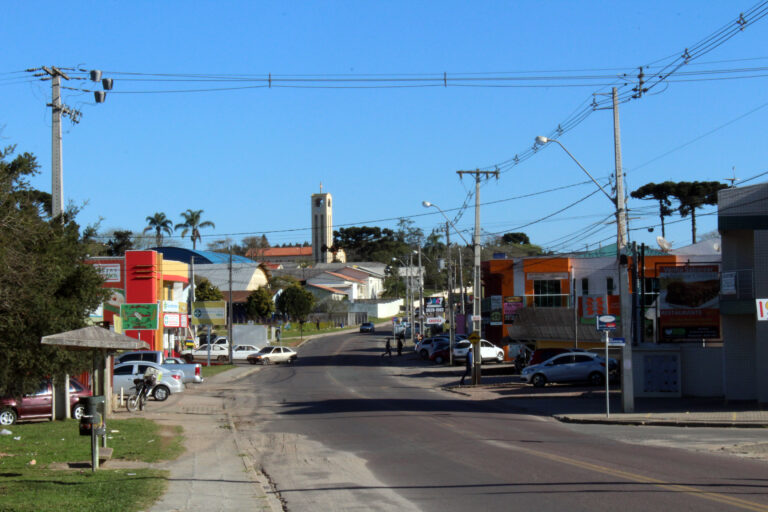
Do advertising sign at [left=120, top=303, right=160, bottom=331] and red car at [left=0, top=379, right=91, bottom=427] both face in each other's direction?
no

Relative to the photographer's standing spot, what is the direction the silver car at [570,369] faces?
facing to the left of the viewer

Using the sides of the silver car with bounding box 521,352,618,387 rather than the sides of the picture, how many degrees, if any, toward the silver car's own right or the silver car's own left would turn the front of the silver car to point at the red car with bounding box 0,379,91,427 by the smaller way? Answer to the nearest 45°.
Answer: approximately 45° to the silver car's own left

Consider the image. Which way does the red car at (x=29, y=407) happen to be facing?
to the viewer's left

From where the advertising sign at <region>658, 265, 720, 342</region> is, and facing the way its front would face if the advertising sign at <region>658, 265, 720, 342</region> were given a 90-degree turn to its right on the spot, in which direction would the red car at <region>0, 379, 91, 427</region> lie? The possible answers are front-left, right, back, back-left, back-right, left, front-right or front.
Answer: front-left

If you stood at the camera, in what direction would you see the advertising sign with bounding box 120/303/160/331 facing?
facing the viewer

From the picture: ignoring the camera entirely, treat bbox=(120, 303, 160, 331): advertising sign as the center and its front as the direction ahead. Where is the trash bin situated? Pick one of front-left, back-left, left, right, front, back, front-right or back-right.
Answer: front

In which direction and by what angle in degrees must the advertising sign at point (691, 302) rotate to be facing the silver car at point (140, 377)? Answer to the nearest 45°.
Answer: approximately 90° to its right
